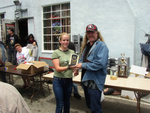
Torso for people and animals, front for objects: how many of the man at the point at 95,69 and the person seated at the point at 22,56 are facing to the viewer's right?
0

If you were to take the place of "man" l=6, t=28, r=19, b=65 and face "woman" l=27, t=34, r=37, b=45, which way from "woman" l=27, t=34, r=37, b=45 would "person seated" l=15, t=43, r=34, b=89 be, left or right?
right

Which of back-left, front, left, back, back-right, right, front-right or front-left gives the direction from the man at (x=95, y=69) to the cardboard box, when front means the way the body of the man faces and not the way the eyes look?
right

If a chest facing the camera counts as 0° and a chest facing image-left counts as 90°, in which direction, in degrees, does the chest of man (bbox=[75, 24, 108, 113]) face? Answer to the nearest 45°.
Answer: approximately 45°

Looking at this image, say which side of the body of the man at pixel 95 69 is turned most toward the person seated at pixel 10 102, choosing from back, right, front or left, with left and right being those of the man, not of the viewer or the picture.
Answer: front

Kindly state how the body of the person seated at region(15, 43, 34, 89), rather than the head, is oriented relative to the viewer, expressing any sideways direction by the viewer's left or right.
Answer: facing the viewer and to the left of the viewer

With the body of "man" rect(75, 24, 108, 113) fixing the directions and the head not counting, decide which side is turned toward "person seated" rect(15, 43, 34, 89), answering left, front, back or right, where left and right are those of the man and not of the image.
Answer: right

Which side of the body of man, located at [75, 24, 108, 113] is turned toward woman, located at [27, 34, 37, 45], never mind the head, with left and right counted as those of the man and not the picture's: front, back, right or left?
right
